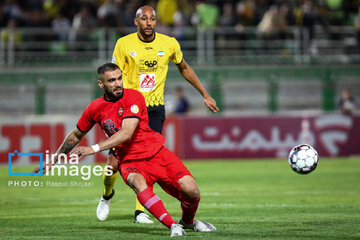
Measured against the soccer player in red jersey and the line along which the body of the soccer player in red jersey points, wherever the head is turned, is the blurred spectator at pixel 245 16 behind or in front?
behind

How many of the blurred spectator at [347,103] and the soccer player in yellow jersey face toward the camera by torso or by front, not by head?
2

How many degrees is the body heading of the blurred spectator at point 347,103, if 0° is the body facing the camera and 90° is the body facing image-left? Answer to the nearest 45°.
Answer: approximately 0°

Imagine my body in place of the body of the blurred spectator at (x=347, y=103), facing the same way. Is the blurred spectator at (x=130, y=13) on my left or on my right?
on my right

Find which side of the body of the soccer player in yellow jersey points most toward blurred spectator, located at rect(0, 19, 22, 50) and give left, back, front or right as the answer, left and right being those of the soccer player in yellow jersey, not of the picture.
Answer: back

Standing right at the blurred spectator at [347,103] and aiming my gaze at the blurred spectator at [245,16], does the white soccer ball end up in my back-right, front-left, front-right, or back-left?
back-left

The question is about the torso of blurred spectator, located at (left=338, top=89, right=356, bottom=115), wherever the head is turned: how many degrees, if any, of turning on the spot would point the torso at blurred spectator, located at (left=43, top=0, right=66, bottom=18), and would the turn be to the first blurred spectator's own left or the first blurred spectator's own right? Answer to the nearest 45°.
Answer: approximately 90° to the first blurred spectator's own right
